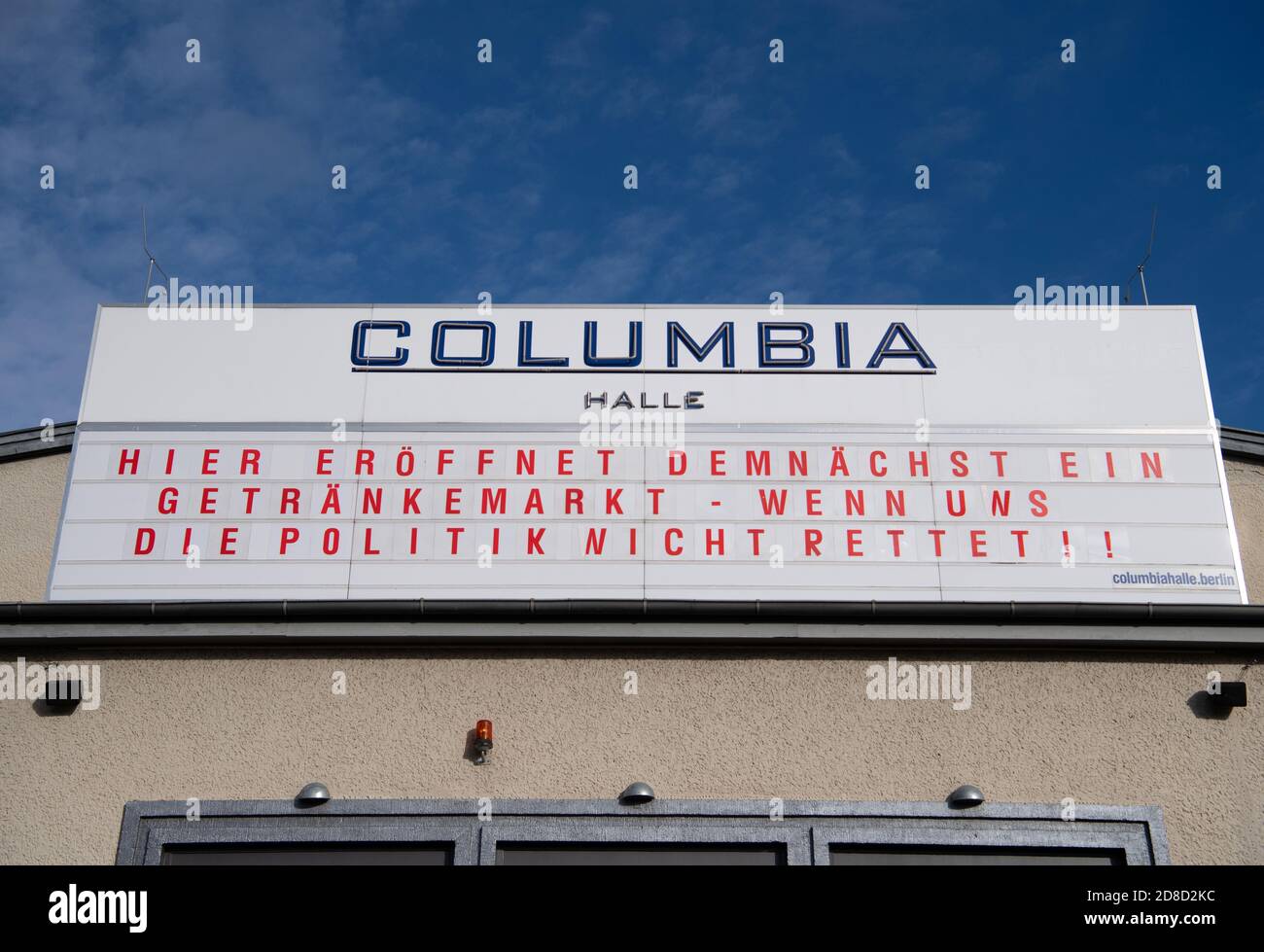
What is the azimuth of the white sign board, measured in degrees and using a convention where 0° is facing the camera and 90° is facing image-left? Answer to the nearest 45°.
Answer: approximately 0°
